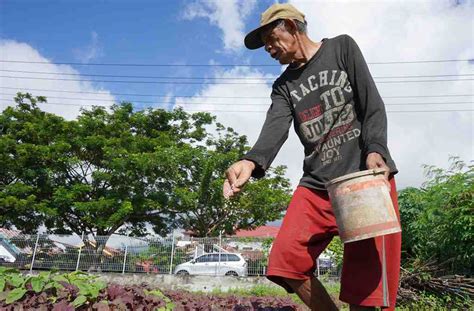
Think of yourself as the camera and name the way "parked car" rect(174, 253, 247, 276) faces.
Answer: facing to the left of the viewer

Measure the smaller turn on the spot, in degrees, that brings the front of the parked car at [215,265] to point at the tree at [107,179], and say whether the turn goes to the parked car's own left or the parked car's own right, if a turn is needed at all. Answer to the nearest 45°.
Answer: approximately 45° to the parked car's own right

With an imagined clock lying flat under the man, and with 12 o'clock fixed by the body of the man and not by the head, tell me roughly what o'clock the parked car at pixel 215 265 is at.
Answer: The parked car is roughly at 4 o'clock from the man.

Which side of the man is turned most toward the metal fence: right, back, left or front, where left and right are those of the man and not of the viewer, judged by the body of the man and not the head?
right

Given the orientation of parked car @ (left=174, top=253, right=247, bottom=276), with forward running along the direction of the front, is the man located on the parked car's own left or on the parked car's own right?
on the parked car's own left

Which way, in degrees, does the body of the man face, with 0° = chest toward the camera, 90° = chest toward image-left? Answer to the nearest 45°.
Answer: approximately 45°
